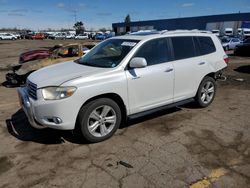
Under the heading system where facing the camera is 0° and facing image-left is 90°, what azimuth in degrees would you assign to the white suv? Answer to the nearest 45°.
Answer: approximately 45°

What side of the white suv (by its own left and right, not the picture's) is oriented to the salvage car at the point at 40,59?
right

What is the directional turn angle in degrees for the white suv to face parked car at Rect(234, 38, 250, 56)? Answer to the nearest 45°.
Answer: approximately 180°
